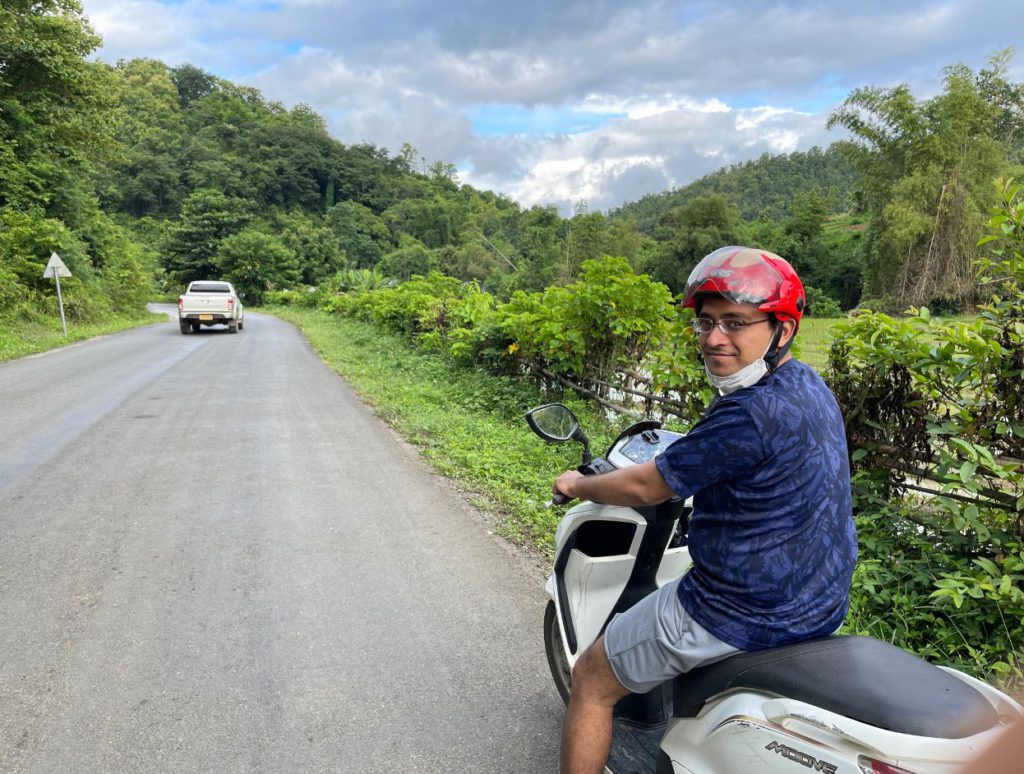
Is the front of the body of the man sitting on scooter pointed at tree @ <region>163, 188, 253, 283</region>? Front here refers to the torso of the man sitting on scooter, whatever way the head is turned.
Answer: yes

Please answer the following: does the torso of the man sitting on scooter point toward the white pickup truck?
yes

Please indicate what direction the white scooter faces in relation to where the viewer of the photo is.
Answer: facing away from the viewer and to the left of the viewer

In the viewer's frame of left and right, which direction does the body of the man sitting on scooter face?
facing away from the viewer and to the left of the viewer

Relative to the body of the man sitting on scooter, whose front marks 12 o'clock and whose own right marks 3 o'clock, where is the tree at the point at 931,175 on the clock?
The tree is roughly at 2 o'clock from the man sitting on scooter.

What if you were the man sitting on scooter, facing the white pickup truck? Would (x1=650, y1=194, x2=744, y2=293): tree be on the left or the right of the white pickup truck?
right
